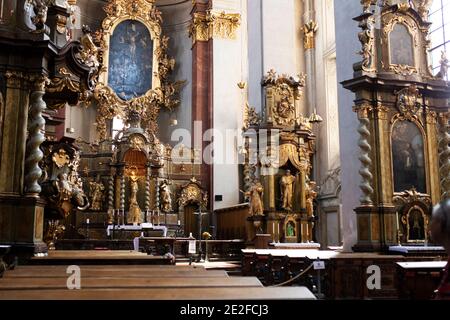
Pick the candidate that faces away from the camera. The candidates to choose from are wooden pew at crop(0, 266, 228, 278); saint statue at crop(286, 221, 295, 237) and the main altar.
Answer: the wooden pew

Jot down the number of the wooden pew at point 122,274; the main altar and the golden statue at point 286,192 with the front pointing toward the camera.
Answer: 2

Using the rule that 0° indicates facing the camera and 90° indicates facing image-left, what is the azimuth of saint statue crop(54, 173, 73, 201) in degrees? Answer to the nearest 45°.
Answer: approximately 315°

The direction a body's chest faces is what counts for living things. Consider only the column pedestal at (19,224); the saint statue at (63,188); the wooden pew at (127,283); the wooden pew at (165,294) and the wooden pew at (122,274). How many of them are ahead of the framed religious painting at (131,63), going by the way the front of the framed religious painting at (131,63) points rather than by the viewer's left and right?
5

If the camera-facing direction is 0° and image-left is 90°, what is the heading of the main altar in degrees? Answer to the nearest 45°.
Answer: approximately 0°

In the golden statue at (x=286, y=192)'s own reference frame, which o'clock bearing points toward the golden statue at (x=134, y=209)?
the golden statue at (x=134, y=209) is roughly at 4 o'clock from the golden statue at (x=286, y=192).

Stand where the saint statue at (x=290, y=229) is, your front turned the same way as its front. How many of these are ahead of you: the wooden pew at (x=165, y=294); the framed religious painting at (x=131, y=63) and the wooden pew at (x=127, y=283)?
2

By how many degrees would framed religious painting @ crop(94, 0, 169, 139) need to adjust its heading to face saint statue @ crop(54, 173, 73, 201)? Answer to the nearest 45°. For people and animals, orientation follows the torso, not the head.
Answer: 0° — it already faces it

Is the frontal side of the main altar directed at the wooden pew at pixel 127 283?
yes

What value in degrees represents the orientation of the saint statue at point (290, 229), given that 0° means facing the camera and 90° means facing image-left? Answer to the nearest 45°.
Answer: approximately 0°

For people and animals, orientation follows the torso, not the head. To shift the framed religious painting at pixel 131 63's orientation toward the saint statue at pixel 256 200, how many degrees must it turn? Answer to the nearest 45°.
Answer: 0° — it already faces it

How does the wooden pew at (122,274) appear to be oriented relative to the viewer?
away from the camera

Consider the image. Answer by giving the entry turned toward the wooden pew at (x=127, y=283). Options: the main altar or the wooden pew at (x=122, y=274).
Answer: the main altar

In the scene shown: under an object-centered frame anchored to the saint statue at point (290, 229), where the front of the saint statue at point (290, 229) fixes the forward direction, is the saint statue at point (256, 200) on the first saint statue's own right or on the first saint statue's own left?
on the first saint statue's own right
